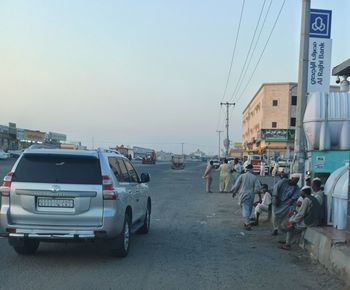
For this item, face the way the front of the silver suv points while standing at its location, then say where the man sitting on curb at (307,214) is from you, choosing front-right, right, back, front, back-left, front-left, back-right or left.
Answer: front-right

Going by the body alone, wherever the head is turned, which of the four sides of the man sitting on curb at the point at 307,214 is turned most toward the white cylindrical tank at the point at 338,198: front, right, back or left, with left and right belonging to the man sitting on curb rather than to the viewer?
back

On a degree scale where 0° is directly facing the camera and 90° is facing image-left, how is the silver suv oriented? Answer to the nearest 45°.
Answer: approximately 225°

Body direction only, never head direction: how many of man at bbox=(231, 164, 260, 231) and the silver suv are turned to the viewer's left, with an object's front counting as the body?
0

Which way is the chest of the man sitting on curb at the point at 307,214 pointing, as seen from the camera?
to the viewer's left

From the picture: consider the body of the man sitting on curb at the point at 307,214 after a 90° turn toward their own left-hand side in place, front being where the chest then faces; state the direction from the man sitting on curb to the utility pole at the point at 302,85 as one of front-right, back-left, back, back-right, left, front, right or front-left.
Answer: back
